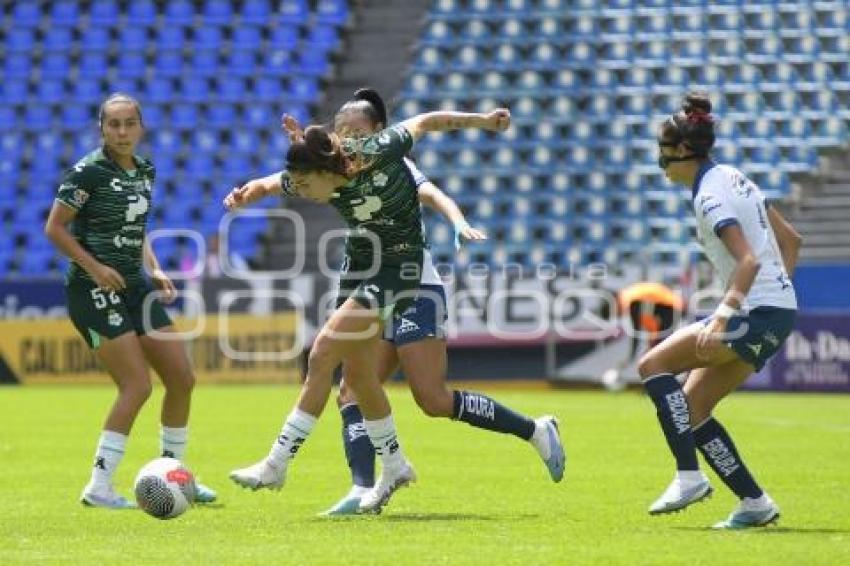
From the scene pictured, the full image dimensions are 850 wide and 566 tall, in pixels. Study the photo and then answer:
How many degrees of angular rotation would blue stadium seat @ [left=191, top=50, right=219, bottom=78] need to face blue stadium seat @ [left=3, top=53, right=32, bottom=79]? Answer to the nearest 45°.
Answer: approximately 90° to its right

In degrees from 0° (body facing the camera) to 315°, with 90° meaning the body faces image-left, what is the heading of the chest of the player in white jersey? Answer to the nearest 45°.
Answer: approximately 90°

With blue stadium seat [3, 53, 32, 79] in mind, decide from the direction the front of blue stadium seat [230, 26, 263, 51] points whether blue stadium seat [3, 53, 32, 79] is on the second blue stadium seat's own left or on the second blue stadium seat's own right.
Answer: on the second blue stadium seat's own right

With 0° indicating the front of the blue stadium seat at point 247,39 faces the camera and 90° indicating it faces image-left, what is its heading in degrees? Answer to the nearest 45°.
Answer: approximately 0°

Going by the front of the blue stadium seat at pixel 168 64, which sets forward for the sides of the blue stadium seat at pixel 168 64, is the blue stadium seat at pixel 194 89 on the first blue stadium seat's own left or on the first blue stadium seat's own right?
on the first blue stadium seat's own left

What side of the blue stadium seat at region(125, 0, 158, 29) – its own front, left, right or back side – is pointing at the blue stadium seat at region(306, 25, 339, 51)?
left
